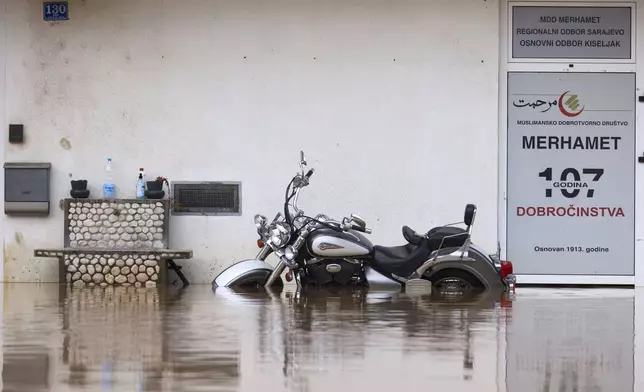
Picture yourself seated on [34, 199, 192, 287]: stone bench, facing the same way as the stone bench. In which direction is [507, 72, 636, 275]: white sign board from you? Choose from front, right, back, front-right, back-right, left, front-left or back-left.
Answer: left

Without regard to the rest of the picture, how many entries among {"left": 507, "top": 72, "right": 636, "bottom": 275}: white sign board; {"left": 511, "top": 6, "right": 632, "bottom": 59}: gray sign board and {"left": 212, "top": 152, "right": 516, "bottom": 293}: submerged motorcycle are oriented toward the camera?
2

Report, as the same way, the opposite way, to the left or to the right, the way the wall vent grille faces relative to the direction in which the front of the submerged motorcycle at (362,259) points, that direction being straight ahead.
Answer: to the left

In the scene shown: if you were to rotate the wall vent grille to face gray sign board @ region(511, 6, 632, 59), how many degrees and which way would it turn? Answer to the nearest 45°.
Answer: approximately 90° to its left

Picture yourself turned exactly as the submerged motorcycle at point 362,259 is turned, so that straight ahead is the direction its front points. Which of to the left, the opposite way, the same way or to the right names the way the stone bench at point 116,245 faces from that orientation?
to the left

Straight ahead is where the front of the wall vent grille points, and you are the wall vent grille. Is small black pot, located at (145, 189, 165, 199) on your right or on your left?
on your right

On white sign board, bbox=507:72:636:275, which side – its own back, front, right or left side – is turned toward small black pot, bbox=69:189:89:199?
right

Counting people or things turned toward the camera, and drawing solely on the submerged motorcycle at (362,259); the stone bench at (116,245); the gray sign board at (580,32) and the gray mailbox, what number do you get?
3

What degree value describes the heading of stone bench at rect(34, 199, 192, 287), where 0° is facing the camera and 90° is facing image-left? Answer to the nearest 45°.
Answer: approximately 0°

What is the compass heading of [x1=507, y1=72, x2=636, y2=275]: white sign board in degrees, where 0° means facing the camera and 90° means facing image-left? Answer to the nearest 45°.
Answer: approximately 0°

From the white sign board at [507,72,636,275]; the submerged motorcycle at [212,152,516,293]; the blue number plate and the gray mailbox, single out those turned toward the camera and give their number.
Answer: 3

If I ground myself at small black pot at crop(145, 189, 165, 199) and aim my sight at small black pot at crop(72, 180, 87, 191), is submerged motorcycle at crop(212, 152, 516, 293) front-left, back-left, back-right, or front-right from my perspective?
back-left

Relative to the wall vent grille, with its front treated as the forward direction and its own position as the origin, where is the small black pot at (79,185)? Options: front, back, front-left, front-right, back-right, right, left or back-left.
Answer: right

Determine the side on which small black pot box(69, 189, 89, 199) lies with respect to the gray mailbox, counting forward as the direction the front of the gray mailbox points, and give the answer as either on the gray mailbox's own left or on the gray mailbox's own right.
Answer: on the gray mailbox's own left
